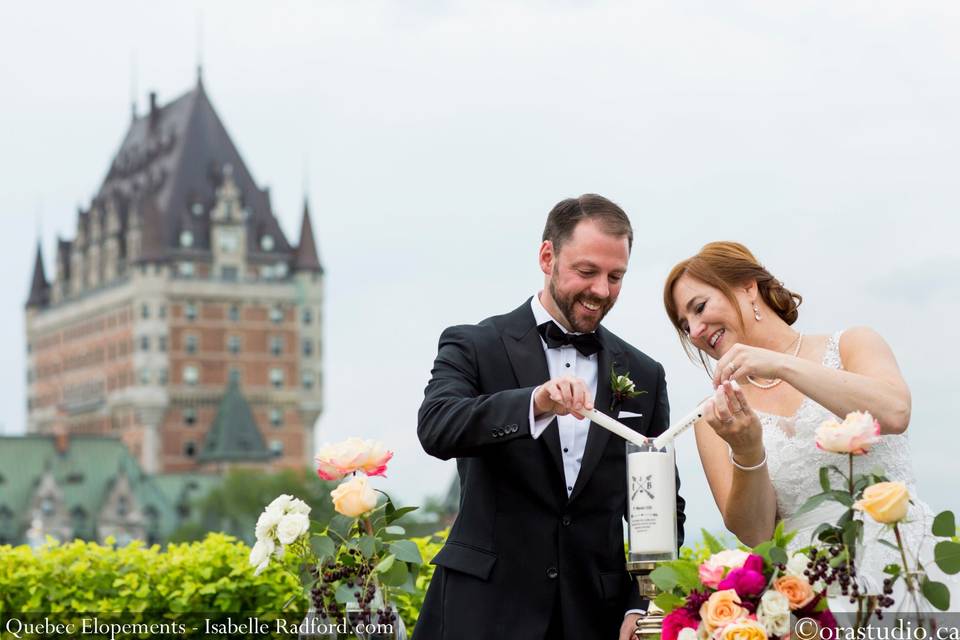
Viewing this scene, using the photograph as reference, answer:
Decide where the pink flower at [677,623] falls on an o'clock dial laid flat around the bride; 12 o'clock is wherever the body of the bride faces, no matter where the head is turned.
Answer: The pink flower is roughly at 11 o'clock from the bride.

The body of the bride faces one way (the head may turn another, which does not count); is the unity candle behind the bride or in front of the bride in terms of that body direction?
in front

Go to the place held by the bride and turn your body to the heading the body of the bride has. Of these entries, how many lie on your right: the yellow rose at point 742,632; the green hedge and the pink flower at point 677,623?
1

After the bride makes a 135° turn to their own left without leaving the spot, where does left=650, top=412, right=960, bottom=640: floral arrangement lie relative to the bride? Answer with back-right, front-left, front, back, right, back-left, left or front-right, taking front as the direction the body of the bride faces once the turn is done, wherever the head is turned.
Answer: right

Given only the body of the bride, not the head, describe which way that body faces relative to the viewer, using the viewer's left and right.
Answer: facing the viewer and to the left of the viewer

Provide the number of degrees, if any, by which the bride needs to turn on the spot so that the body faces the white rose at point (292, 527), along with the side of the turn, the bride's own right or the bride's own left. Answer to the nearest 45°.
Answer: approximately 45° to the bride's own right

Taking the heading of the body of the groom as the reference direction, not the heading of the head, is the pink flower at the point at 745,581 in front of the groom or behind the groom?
in front

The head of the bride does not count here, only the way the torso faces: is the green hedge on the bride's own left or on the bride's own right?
on the bride's own right

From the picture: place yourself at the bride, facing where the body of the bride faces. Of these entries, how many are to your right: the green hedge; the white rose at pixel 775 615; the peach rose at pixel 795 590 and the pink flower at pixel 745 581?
1

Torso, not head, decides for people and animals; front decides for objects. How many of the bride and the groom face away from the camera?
0

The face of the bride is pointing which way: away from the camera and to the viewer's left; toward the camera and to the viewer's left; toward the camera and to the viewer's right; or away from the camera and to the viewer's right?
toward the camera and to the viewer's left

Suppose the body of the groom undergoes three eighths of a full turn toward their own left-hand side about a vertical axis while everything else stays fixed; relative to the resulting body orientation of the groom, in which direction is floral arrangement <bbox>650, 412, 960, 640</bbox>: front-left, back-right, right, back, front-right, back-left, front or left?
back-right

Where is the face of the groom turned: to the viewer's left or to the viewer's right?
to the viewer's right

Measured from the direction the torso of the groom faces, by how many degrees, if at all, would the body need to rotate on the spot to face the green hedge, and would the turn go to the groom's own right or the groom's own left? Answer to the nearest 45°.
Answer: approximately 180°

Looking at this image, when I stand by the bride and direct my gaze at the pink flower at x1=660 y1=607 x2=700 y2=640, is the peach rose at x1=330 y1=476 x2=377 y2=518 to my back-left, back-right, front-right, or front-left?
front-right

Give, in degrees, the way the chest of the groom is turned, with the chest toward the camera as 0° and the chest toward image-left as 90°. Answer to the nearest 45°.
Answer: approximately 315°

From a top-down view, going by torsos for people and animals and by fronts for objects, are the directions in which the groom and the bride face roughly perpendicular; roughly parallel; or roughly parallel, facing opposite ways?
roughly perpendicular
